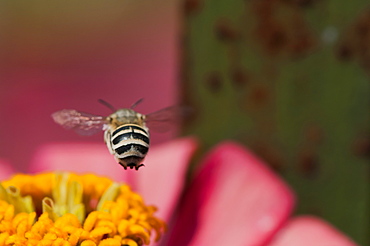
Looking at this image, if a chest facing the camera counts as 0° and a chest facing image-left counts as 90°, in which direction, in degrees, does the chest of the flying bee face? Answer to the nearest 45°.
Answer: approximately 180°
